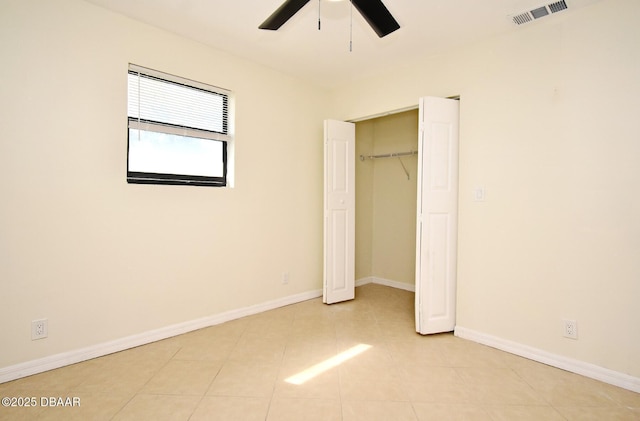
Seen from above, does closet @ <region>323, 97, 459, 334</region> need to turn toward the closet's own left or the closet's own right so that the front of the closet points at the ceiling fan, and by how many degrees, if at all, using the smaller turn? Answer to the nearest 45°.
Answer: approximately 45° to the closet's own left

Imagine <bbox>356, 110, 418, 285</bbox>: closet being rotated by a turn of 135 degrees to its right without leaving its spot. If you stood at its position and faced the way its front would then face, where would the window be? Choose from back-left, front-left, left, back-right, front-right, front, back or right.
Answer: back-left

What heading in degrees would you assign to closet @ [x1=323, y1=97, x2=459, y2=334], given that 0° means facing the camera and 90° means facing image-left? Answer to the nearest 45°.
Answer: approximately 45°

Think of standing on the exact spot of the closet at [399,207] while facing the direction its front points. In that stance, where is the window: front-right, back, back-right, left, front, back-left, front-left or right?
front
